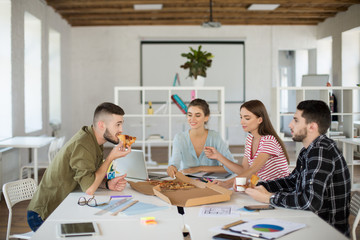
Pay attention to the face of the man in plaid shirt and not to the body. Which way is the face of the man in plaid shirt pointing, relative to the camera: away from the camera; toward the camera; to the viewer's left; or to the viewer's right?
to the viewer's left

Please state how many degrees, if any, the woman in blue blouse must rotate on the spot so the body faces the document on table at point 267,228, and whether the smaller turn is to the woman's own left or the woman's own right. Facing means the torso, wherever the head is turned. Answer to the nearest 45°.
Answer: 0° — they already face it

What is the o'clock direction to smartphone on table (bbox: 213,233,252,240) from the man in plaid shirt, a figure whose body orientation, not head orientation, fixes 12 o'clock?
The smartphone on table is roughly at 10 o'clock from the man in plaid shirt.

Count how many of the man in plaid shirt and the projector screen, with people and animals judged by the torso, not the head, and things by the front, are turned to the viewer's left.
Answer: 1

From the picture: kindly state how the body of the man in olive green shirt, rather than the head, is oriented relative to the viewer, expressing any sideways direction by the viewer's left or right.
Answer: facing to the right of the viewer

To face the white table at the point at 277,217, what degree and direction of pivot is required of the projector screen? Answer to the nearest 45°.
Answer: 0° — it already faces it

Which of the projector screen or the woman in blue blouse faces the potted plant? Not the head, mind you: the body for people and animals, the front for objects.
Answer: the projector screen

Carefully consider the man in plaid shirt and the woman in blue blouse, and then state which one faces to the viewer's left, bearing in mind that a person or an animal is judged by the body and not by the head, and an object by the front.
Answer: the man in plaid shirt

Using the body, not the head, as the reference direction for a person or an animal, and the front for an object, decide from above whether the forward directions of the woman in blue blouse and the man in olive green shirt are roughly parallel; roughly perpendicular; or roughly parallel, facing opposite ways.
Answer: roughly perpendicular

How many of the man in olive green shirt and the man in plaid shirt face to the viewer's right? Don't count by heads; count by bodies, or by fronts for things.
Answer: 1

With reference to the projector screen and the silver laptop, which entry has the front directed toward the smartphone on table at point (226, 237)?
the projector screen

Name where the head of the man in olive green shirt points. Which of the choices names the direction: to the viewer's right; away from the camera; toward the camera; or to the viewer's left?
to the viewer's right

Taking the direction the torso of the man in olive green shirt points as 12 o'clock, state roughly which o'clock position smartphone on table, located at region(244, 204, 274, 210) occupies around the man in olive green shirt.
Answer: The smartphone on table is roughly at 1 o'clock from the man in olive green shirt.

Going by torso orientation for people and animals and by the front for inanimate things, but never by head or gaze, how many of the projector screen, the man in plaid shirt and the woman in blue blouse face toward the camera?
2

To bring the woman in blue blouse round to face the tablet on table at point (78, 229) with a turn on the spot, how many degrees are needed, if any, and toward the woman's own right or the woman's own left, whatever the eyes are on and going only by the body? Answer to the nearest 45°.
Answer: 0° — they already face it
